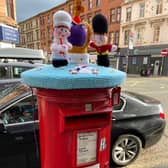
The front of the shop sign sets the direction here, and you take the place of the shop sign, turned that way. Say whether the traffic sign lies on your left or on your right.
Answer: on your left

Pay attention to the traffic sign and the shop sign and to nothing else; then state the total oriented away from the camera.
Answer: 0

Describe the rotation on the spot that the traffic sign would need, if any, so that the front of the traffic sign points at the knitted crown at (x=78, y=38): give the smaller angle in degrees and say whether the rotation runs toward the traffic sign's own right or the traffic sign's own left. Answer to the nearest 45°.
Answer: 0° — it already faces it

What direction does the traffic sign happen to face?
toward the camera

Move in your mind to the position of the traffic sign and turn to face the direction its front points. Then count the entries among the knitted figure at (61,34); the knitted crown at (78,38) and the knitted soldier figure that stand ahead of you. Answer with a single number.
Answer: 3

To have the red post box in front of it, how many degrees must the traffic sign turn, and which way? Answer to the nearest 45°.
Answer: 0° — it already faces it

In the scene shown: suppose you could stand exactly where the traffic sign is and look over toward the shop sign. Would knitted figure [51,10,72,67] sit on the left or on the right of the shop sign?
left

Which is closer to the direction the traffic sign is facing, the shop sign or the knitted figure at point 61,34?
the knitted figure

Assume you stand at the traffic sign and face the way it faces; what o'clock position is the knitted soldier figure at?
The knitted soldier figure is roughly at 12 o'clock from the traffic sign.

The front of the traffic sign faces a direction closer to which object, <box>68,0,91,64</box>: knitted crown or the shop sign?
the knitted crown

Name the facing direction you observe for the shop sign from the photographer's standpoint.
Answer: facing the viewer and to the right of the viewer

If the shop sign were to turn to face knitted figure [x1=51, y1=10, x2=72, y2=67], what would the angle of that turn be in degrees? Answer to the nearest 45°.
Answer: approximately 45° to its right

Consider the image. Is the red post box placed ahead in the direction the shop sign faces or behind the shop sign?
ahead
